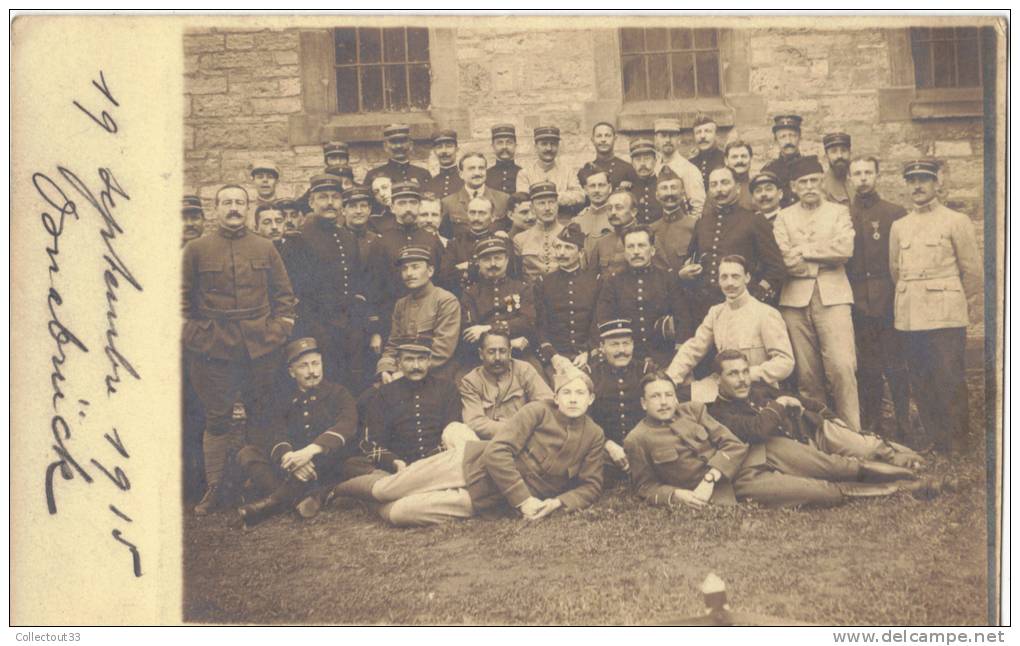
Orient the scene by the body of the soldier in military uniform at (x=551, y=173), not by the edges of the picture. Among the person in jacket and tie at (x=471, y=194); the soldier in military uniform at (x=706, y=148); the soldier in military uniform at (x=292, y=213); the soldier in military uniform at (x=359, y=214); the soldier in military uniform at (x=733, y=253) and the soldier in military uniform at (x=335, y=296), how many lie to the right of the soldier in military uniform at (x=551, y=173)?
4

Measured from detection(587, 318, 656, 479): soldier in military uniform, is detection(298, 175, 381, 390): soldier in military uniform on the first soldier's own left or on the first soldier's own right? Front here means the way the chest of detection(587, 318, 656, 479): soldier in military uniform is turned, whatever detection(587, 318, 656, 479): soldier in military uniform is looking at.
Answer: on the first soldier's own right

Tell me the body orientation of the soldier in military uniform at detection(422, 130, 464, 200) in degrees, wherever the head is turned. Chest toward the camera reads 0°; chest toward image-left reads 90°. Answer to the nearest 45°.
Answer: approximately 0°

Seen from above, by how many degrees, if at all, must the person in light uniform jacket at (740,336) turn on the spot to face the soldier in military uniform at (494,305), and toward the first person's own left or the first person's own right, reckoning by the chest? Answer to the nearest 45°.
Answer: approximately 45° to the first person's own right
